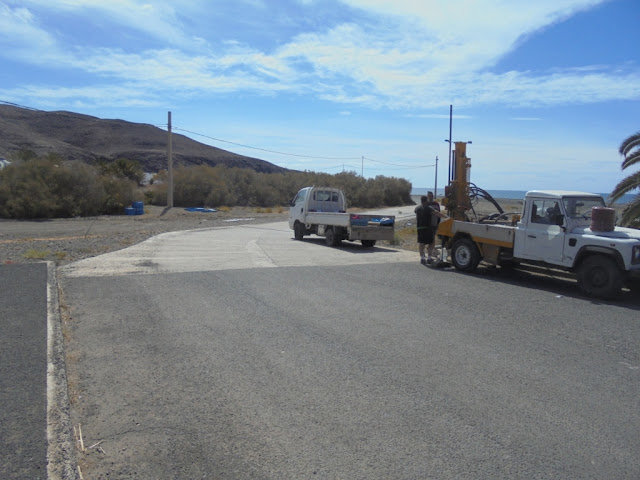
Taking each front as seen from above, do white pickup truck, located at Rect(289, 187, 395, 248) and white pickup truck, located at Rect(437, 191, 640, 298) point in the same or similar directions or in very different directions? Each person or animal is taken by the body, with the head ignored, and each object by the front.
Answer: very different directions

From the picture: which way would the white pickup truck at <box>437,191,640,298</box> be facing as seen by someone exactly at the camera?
facing the viewer and to the right of the viewer

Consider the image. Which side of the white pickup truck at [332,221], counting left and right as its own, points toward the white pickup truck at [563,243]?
back

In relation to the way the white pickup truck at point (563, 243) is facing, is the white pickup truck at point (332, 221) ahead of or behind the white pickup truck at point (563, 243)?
behind

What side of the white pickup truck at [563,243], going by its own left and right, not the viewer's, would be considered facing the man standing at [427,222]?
back

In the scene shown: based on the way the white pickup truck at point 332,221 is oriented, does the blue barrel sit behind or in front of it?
in front

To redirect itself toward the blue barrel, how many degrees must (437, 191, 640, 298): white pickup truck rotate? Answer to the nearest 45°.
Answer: approximately 180°

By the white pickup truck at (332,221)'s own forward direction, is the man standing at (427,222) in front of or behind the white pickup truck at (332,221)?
behind

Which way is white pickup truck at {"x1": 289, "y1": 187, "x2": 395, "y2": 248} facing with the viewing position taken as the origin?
facing away from the viewer and to the left of the viewer
